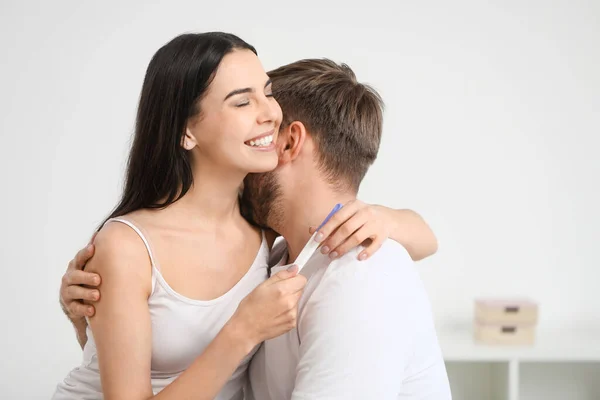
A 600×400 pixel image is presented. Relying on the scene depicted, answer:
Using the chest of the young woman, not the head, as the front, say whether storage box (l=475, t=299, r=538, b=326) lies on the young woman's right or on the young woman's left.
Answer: on the young woman's left

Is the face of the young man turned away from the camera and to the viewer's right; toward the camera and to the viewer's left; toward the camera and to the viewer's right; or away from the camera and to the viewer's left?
away from the camera and to the viewer's left

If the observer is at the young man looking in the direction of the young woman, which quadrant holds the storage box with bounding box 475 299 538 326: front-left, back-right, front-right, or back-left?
back-right

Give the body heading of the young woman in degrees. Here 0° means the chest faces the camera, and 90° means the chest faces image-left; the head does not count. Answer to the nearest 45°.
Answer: approximately 315°

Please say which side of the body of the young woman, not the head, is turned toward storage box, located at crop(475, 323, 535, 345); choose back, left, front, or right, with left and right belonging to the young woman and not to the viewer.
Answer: left
